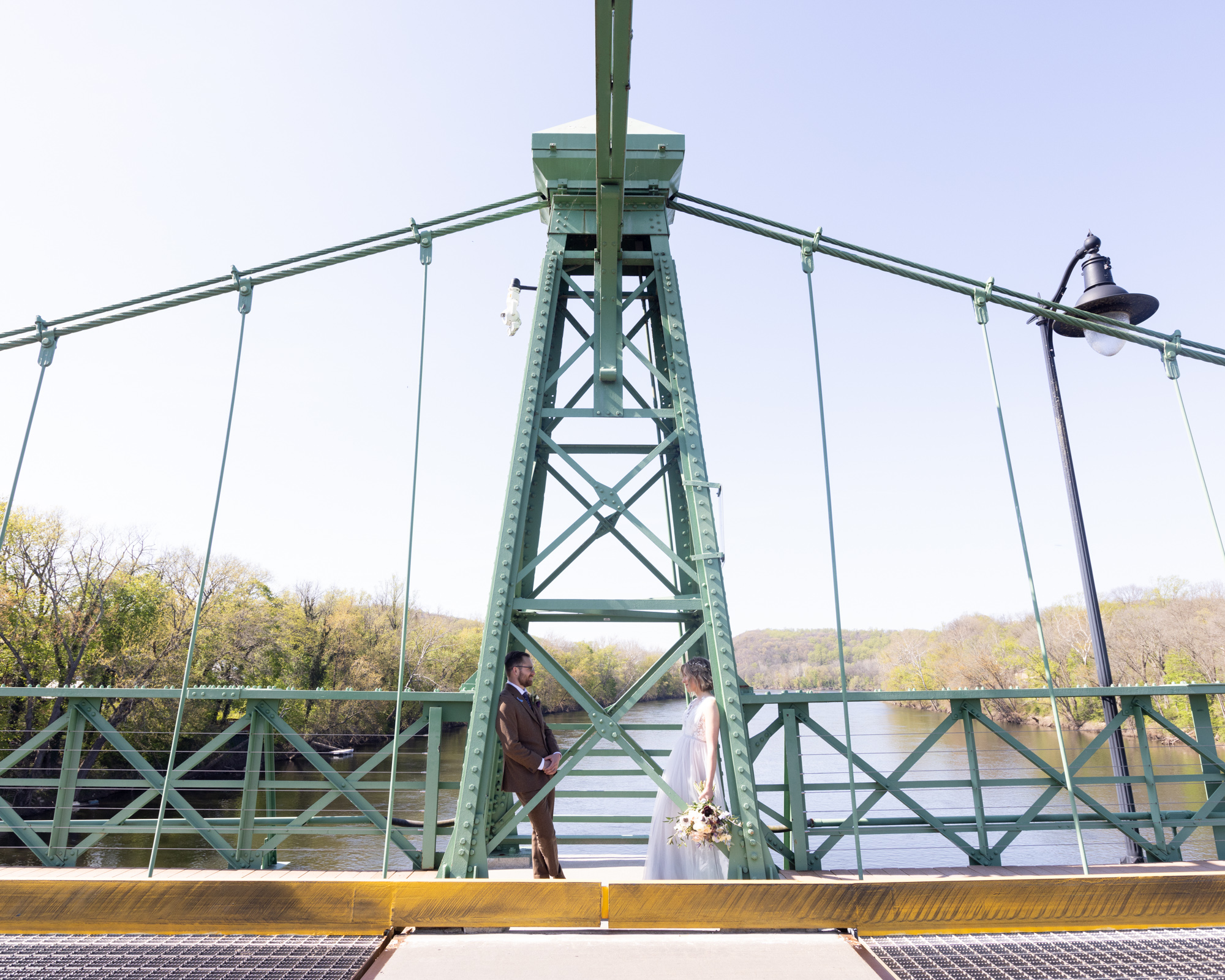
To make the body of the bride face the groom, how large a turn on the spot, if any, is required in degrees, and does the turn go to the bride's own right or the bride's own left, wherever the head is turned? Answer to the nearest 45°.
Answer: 0° — they already face them

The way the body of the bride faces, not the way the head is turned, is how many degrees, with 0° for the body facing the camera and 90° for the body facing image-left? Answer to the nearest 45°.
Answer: approximately 90°

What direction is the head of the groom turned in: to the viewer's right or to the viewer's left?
to the viewer's right

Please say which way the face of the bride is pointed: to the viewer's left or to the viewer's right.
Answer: to the viewer's left

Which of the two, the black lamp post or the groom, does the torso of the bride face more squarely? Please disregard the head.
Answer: the groom

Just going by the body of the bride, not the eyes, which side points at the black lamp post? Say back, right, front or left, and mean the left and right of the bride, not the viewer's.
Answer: back
